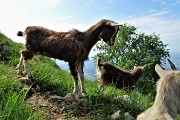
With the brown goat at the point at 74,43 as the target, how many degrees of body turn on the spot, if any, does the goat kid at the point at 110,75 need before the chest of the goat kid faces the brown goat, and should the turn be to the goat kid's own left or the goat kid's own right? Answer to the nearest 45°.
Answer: approximately 180°

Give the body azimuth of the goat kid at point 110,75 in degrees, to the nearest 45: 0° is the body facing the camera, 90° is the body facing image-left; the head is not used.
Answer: approximately 270°

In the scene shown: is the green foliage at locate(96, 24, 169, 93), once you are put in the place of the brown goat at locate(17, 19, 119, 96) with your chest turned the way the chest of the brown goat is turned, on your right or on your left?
on your left

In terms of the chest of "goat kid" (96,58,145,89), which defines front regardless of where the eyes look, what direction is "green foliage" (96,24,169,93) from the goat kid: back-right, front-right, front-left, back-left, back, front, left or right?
left

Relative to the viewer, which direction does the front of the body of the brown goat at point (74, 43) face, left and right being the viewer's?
facing to the right of the viewer
